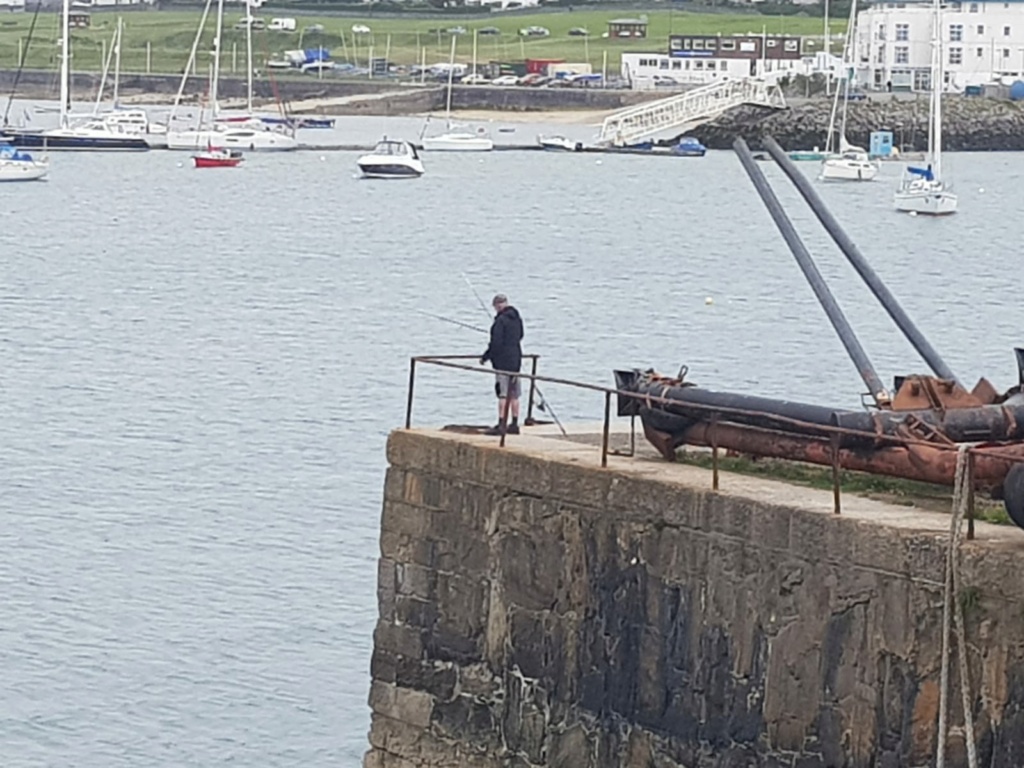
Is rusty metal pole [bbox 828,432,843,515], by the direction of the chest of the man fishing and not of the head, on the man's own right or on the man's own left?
on the man's own left

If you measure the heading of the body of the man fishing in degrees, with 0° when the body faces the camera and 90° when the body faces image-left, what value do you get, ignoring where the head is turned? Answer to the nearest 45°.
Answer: approximately 90°

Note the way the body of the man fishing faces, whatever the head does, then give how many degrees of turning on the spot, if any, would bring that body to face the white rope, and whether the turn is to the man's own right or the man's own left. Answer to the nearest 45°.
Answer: approximately 90° to the man's own left
